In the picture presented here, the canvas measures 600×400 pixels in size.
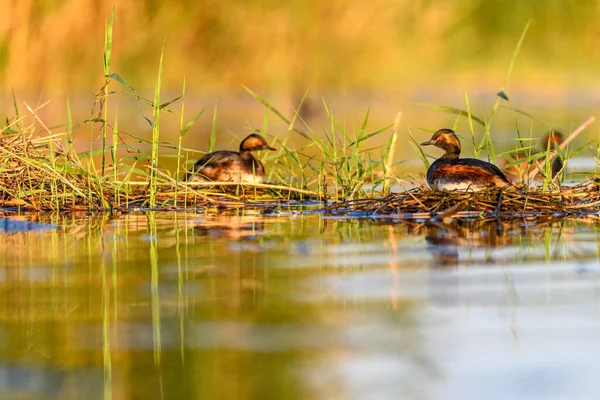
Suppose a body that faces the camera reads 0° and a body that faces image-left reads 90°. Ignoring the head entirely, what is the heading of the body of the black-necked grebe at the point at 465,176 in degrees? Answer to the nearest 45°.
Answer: approximately 90°

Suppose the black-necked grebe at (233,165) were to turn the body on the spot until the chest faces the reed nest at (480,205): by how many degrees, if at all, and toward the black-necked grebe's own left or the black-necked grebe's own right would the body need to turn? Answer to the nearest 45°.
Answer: approximately 45° to the black-necked grebe's own right

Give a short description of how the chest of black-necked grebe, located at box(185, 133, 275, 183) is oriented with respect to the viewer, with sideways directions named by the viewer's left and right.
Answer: facing to the right of the viewer

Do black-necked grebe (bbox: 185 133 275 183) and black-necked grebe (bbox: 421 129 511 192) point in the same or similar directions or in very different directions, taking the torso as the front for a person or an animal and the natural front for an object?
very different directions

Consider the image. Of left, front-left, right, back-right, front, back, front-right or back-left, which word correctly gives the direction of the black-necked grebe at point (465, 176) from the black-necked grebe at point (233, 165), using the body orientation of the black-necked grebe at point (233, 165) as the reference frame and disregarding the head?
front-right

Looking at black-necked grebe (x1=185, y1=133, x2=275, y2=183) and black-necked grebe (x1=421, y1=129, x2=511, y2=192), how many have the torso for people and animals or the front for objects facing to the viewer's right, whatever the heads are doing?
1
